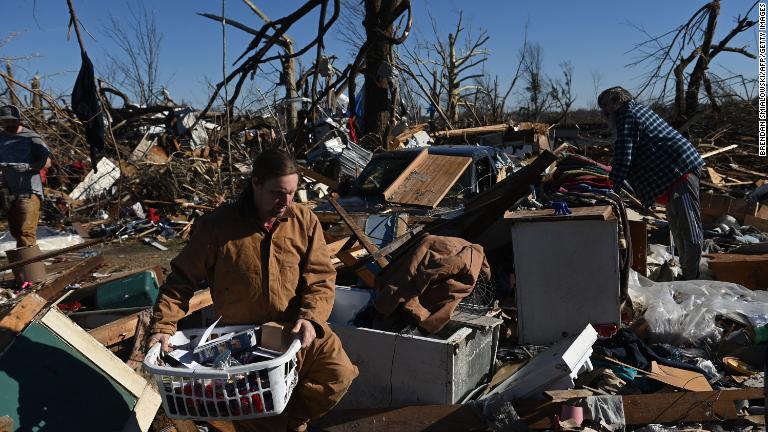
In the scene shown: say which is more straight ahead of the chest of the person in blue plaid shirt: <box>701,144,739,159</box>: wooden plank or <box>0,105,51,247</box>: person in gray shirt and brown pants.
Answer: the person in gray shirt and brown pants

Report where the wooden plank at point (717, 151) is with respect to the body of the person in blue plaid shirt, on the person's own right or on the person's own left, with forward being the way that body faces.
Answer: on the person's own right

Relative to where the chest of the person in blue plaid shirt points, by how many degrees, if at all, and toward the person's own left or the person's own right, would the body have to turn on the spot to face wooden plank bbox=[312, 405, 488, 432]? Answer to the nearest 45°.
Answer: approximately 45° to the person's own left

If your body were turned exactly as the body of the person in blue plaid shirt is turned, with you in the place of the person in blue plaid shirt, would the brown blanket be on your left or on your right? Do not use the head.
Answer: on your left

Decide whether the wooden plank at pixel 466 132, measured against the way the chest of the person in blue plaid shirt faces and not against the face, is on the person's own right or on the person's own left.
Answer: on the person's own right

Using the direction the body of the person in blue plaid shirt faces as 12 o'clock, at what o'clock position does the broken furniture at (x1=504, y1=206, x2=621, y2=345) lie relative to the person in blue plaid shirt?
The broken furniture is roughly at 10 o'clock from the person in blue plaid shirt.

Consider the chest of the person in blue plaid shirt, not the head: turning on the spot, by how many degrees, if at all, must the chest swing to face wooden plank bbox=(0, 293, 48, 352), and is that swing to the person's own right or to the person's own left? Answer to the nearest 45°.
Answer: approximately 45° to the person's own left

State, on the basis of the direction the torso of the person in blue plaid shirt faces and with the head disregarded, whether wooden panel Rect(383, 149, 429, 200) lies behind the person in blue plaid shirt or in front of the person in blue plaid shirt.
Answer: in front

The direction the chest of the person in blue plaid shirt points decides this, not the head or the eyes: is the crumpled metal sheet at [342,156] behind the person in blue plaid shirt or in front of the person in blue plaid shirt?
in front

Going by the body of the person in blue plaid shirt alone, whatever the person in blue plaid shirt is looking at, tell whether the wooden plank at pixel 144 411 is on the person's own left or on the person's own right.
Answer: on the person's own left

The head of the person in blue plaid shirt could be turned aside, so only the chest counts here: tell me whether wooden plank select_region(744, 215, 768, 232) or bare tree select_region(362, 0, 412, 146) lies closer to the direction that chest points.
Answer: the bare tree

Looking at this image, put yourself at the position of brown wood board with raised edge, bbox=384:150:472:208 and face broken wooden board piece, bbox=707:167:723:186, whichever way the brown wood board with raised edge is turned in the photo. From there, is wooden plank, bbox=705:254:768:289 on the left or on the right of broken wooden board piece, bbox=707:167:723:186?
right

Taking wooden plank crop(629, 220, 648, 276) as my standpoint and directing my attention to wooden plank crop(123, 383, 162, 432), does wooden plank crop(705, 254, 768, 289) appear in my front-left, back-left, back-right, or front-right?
back-left

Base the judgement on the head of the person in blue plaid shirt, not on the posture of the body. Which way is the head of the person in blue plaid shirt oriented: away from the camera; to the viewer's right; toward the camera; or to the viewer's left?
to the viewer's left

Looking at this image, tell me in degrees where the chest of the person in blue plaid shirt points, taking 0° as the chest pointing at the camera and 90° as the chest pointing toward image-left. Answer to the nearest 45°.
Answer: approximately 90°

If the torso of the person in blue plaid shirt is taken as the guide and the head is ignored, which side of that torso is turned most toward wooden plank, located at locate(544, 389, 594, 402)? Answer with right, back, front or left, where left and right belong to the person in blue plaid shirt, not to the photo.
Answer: left

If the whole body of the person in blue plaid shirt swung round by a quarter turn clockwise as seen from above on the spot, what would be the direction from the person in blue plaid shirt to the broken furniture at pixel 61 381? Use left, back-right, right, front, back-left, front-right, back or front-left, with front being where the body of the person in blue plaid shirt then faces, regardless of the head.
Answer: back-left

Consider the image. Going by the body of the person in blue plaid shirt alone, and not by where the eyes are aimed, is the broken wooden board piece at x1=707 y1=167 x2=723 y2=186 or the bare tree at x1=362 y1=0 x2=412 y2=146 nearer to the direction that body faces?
the bare tree
